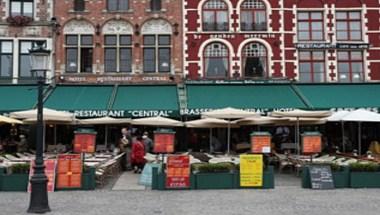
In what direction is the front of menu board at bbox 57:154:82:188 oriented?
toward the camera

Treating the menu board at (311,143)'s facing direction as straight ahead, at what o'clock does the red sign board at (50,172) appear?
The red sign board is roughly at 2 o'clock from the menu board.

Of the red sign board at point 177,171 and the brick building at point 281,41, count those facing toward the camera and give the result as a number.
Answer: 2

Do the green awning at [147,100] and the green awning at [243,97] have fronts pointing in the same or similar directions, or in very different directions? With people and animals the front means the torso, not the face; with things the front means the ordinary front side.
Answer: same or similar directions

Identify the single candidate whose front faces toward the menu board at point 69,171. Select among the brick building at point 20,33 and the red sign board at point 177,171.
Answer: the brick building

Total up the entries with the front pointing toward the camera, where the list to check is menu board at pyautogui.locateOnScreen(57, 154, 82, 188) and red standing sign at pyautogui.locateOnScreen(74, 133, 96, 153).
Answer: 2

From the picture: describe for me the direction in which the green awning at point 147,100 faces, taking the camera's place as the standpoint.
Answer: facing the viewer

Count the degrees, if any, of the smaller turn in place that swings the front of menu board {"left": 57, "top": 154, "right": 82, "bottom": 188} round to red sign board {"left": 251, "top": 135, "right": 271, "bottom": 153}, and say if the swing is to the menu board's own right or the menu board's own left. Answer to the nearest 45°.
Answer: approximately 90° to the menu board's own left

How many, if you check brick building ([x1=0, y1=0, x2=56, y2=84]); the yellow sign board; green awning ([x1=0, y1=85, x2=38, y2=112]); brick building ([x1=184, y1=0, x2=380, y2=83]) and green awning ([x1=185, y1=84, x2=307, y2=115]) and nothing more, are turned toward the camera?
5

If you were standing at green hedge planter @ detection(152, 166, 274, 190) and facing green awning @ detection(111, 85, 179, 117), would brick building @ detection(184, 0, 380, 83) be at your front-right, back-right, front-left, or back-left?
front-right

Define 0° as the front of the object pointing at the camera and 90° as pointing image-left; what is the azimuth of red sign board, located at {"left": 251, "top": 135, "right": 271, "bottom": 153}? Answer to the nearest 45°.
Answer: approximately 0°

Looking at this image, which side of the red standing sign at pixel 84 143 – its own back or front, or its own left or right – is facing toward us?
front

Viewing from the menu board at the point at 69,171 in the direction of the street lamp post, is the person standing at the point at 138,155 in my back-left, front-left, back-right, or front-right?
back-left

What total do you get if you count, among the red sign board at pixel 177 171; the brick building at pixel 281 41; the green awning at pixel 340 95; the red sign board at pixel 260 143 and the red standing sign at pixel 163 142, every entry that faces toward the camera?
5

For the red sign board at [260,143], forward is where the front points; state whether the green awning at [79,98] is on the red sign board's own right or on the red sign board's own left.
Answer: on the red sign board's own right

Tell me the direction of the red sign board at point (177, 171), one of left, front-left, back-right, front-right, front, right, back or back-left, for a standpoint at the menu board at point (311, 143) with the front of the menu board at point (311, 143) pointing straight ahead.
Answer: front-right

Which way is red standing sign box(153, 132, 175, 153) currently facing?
toward the camera

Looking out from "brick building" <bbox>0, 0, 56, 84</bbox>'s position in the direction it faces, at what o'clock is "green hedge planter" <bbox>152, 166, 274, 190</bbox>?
The green hedge planter is roughly at 11 o'clock from the brick building.

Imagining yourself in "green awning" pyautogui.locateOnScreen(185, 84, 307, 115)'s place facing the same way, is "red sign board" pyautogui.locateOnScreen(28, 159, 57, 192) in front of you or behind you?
in front
